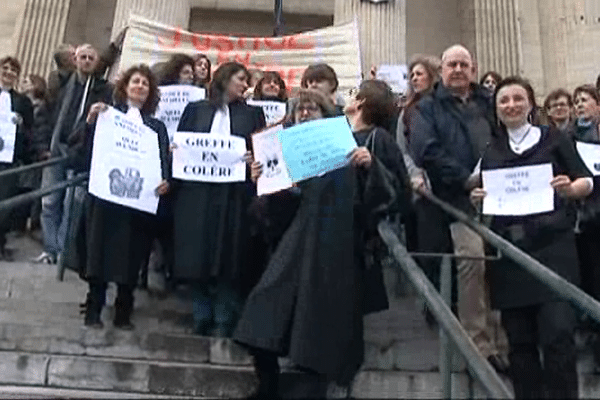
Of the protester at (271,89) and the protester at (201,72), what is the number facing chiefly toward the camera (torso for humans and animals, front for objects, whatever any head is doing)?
2

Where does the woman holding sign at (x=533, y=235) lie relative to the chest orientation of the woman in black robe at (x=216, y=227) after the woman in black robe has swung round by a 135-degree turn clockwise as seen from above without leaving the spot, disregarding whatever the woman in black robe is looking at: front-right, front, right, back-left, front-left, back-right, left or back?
back

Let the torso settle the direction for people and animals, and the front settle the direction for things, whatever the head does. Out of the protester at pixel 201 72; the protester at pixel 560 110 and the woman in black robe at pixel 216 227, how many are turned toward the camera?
3

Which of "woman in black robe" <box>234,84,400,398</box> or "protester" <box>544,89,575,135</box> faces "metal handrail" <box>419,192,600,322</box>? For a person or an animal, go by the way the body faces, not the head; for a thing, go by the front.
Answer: the protester

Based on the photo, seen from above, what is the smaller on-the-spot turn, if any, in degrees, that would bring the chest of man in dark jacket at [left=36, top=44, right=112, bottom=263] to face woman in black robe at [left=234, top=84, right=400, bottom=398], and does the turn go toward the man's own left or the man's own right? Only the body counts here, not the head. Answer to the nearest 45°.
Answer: approximately 45° to the man's own left

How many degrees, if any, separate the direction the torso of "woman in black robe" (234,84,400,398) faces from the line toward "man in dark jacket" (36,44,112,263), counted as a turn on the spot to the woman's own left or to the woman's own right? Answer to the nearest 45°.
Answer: approximately 90° to the woman's own right
